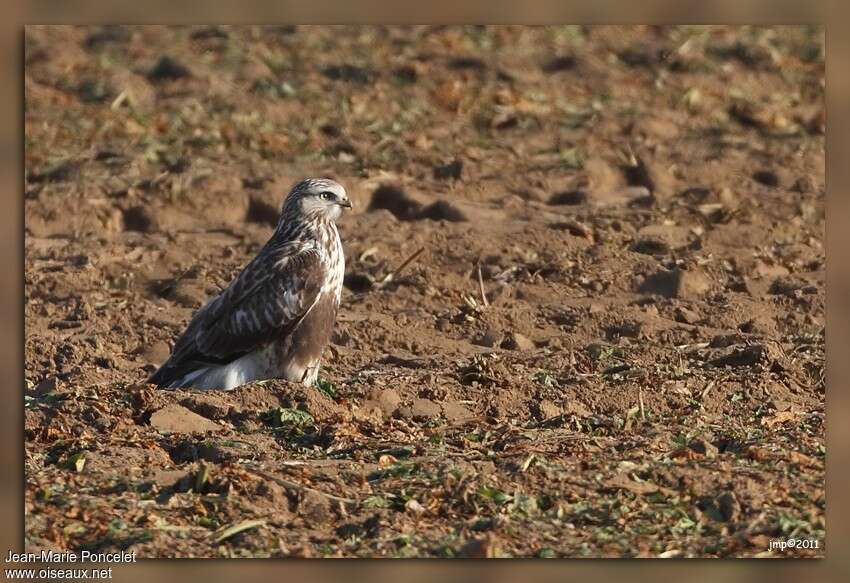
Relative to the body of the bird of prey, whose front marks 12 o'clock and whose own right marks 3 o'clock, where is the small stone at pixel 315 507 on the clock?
The small stone is roughly at 3 o'clock from the bird of prey.

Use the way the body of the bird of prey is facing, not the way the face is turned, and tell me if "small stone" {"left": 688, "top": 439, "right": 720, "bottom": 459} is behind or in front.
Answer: in front

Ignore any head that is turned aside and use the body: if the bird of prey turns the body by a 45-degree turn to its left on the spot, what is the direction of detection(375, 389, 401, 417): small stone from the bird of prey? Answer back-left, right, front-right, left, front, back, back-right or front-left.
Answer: right

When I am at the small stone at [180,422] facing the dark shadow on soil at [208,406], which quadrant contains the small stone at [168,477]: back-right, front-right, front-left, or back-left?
back-right

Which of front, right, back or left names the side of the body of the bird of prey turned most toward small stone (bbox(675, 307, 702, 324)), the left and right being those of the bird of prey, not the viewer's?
front

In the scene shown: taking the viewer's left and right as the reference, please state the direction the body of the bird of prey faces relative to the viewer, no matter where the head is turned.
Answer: facing to the right of the viewer

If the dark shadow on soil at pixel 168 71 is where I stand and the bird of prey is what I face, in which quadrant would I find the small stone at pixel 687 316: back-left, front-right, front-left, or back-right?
front-left

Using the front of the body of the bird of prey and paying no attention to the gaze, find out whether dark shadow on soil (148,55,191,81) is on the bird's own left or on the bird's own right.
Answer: on the bird's own left

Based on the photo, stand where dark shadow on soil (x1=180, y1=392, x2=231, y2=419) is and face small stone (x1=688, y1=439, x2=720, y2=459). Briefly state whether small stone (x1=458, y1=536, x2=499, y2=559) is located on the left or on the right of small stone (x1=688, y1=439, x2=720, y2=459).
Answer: right

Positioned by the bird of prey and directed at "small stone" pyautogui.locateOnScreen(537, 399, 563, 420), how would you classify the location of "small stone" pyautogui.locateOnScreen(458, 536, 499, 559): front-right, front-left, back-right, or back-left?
front-right

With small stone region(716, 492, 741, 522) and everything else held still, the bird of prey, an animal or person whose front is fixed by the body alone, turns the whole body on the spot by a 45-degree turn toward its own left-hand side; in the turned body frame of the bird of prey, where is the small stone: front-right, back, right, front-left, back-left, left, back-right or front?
right

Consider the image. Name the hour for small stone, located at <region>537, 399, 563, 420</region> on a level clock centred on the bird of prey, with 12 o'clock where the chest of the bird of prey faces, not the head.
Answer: The small stone is roughly at 1 o'clock from the bird of prey.
